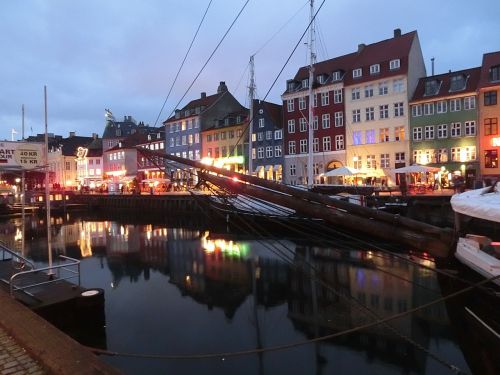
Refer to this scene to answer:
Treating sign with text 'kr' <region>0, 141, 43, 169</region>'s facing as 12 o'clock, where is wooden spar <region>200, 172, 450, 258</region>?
The wooden spar is roughly at 11 o'clock from the sign with text 'kr'.

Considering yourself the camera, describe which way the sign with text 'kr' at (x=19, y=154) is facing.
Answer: facing the viewer

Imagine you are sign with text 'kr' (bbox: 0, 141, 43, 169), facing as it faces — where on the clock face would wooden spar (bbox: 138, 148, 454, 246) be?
The wooden spar is roughly at 11 o'clock from the sign with text 'kr'.

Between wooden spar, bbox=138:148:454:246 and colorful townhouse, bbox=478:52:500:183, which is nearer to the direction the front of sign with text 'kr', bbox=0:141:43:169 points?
the wooden spar

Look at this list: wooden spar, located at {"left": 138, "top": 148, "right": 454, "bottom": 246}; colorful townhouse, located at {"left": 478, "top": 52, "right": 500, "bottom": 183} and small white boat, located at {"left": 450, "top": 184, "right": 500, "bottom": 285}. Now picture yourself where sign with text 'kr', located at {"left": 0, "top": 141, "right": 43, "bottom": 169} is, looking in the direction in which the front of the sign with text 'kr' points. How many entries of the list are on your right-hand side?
0

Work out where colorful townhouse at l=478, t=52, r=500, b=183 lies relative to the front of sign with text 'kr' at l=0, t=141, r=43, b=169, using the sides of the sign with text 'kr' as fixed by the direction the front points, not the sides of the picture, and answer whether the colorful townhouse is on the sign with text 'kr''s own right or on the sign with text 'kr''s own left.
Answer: on the sign with text 'kr''s own left

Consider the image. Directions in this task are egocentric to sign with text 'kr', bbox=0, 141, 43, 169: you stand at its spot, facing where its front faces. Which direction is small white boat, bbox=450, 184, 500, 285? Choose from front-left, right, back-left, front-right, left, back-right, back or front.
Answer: front-left
